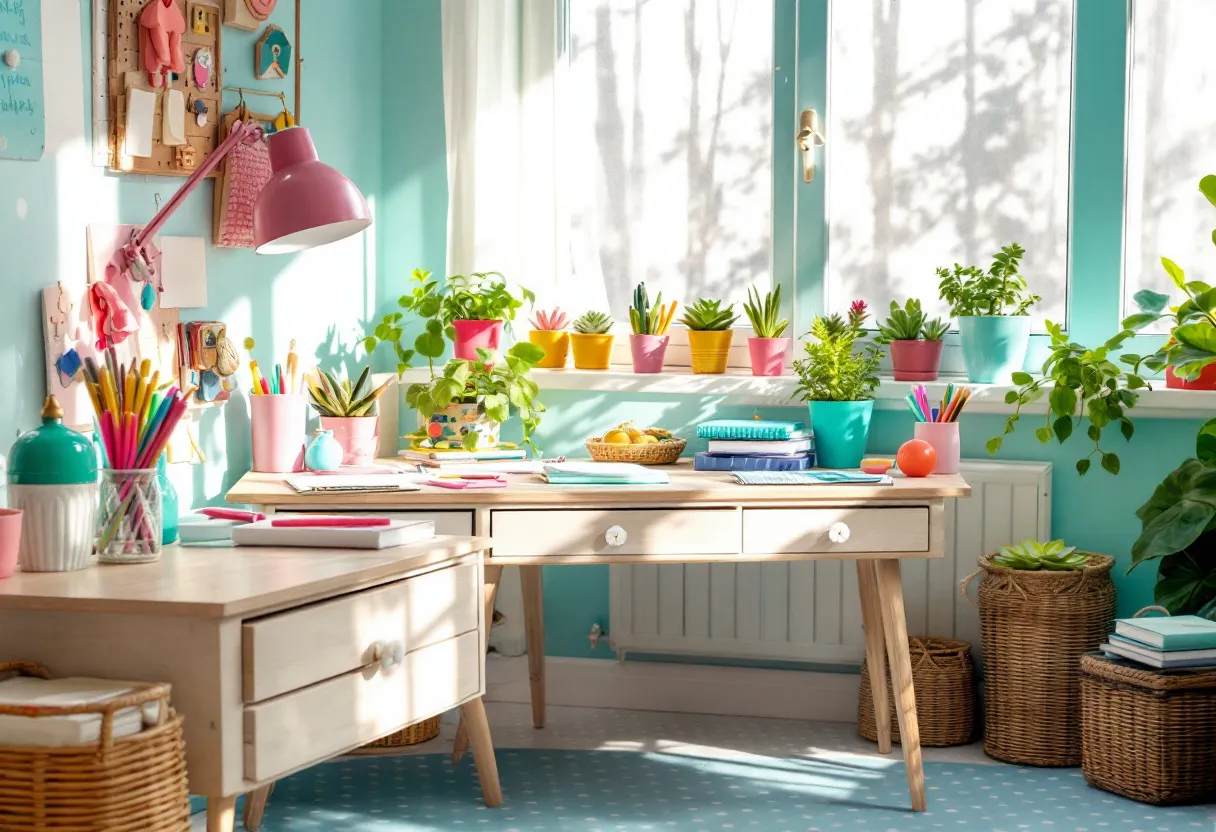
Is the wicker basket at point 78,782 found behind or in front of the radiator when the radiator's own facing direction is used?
in front

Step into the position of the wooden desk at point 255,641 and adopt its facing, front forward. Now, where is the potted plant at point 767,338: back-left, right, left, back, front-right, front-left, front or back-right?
left

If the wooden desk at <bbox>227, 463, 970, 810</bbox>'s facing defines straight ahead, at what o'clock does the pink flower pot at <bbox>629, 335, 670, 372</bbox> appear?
The pink flower pot is roughly at 6 o'clock from the wooden desk.

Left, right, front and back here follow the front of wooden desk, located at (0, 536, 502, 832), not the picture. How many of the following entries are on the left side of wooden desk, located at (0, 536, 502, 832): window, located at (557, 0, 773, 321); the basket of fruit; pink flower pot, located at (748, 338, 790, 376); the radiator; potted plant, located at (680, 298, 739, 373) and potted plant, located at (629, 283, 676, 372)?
6

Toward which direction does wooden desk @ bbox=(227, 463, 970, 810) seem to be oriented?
toward the camera

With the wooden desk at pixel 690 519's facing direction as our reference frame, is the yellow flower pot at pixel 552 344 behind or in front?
behind

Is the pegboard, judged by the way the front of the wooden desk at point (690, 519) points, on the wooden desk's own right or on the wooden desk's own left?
on the wooden desk's own right

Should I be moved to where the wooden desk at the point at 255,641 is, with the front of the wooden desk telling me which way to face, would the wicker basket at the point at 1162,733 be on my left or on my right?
on my left

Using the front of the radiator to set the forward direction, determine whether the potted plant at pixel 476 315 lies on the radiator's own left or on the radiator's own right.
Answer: on the radiator's own right

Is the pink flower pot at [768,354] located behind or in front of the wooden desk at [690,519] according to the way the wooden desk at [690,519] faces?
behind

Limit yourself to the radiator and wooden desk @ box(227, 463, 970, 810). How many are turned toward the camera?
2

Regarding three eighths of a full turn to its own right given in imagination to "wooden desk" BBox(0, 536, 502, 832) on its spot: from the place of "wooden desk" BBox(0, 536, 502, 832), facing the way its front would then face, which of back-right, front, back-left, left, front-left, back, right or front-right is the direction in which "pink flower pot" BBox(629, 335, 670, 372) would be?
back-right

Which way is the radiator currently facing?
toward the camera
